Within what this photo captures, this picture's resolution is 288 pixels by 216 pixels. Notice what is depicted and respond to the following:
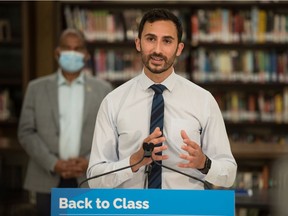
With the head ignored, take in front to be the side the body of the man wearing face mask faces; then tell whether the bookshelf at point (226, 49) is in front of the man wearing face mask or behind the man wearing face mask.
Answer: behind

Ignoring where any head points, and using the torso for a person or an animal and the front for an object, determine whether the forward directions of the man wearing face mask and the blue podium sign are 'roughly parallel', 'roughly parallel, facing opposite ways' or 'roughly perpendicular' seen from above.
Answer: roughly parallel

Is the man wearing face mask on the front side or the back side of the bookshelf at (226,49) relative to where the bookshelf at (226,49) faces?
on the front side

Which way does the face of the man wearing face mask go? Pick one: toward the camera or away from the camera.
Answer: toward the camera

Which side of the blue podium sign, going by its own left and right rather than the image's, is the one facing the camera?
front

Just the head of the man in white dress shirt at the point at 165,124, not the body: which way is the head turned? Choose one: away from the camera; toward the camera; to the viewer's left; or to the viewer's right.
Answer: toward the camera

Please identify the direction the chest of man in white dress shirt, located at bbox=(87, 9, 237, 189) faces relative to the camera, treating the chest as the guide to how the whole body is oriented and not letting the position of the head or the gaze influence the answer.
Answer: toward the camera

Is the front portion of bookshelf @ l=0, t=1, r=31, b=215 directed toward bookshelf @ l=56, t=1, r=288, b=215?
no

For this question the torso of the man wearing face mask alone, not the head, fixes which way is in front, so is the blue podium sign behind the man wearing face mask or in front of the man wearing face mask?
in front

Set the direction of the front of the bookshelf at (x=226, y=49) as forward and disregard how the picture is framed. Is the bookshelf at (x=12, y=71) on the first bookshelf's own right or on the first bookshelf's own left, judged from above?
on the first bookshelf's own right

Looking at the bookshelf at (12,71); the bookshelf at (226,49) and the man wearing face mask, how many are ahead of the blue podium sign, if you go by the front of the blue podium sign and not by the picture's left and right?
0

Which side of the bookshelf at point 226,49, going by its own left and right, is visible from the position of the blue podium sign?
front

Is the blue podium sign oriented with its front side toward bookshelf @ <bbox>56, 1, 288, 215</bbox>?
no

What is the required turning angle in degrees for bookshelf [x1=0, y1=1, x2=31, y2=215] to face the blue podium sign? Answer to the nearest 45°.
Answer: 0° — it already faces it

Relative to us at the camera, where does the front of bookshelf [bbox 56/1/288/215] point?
facing the viewer

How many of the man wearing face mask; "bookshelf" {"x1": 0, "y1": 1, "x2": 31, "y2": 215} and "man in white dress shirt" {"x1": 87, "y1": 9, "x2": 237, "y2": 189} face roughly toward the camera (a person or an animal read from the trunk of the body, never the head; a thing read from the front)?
3
